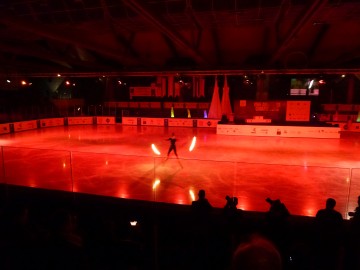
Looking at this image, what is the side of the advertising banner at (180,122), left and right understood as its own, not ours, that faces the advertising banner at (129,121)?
right

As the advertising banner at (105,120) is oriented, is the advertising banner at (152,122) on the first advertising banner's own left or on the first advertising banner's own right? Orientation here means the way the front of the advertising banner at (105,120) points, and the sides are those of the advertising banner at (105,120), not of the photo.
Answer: on the first advertising banner's own left

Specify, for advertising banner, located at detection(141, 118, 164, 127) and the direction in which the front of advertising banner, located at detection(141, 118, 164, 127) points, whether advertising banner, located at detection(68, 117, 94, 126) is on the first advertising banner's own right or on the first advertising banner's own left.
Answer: on the first advertising banner's own right

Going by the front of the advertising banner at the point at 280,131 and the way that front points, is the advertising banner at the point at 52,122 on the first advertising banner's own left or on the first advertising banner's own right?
on the first advertising banner's own right

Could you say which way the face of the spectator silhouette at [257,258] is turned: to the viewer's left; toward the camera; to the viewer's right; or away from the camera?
away from the camera

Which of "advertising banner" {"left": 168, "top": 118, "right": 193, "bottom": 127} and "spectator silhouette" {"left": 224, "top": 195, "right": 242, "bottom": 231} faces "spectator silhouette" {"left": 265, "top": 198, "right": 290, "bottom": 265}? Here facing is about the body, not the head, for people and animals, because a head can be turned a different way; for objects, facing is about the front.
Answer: the advertising banner

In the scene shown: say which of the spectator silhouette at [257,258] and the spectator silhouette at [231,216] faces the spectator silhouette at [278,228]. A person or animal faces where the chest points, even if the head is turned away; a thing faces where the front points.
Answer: the spectator silhouette at [257,258]

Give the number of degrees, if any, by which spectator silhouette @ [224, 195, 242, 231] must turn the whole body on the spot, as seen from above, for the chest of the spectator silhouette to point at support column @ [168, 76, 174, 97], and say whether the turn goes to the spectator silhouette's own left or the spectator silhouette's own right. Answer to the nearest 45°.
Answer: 0° — they already face it

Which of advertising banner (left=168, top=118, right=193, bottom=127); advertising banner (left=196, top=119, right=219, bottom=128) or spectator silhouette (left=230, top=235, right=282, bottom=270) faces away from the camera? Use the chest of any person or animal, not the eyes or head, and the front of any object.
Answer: the spectator silhouette

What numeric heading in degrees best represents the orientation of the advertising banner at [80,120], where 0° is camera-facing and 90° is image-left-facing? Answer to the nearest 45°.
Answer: approximately 0°

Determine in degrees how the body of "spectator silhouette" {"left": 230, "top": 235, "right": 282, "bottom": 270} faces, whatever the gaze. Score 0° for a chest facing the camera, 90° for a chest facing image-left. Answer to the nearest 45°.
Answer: approximately 180°
